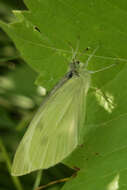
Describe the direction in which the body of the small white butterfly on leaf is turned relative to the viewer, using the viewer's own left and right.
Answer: facing away from the viewer and to the right of the viewer
